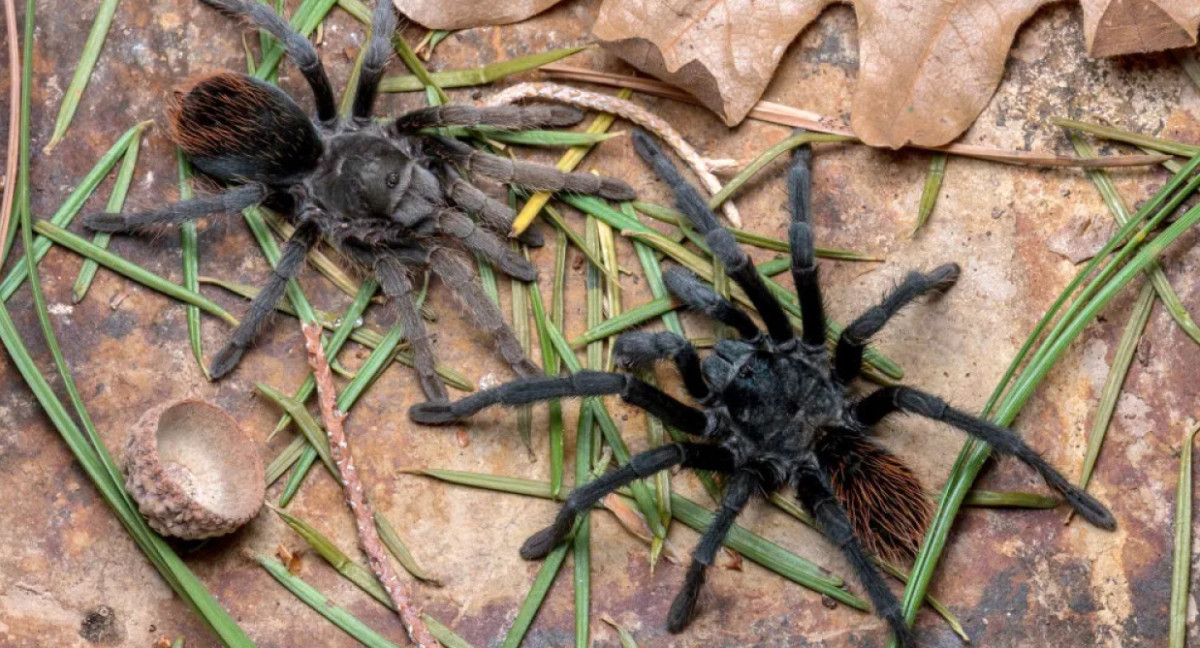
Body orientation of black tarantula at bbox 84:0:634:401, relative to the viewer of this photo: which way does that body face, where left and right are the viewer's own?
facing the viewer and to the right of the viewer

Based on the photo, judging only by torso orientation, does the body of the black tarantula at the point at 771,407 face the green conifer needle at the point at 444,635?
no

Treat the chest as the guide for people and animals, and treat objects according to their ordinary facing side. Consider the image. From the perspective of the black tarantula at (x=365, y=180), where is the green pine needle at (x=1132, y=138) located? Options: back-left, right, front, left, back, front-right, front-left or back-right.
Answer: front-left

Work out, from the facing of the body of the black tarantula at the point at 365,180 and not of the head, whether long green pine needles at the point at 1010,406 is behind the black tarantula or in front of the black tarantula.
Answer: in front

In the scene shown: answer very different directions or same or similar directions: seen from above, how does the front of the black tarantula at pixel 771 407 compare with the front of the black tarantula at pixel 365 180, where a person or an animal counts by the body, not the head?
very different directions

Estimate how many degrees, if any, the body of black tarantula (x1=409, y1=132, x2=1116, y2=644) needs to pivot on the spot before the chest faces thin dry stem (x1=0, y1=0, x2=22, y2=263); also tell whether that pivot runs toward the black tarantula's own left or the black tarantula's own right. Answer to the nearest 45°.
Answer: approximately 45° to the black tarantula's own left

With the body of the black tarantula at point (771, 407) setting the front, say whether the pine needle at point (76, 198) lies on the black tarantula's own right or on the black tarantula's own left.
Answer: on the black tarantula's own left

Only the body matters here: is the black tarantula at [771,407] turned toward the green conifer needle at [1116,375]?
no

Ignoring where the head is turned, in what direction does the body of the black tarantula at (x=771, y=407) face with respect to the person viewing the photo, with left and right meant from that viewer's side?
facing away from the viewer and to the left of the viewer

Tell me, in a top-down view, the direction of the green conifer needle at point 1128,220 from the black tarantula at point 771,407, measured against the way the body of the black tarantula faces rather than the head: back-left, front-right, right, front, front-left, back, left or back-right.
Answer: right

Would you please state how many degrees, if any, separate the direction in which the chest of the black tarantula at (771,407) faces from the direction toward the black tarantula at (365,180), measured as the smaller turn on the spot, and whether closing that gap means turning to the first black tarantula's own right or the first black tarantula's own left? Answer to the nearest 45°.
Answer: approximately 45° to the first black tarantula's own left

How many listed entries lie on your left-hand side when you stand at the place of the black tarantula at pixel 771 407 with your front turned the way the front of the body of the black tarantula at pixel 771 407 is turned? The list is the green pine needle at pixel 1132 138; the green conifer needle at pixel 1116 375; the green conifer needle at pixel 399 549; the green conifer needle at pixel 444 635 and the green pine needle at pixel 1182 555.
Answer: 2

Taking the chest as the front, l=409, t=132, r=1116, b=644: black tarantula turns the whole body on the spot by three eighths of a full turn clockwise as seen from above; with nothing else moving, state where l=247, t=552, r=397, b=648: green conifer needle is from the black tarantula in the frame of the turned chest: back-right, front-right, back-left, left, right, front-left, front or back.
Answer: back-right
